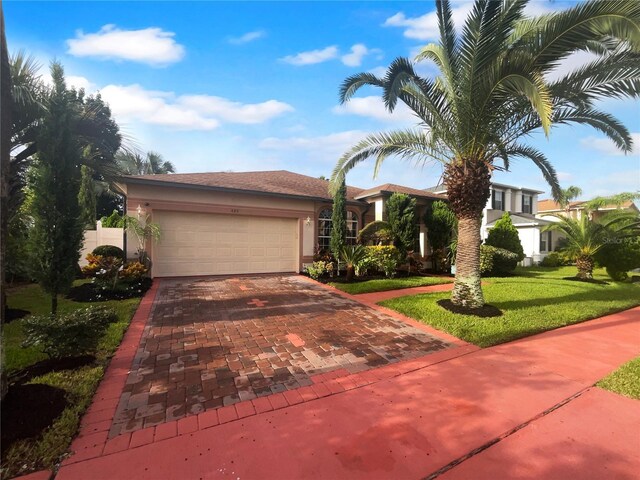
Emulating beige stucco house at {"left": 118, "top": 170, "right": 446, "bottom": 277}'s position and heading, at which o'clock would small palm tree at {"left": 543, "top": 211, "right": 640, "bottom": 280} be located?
The small palm tree is roughly at 9 o'clock from the beige stucco house.

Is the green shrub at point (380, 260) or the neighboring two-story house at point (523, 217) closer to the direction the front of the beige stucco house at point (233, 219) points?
the green shrub

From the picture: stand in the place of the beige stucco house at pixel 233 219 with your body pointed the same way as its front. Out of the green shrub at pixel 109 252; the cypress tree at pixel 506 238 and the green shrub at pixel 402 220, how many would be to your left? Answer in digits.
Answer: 2

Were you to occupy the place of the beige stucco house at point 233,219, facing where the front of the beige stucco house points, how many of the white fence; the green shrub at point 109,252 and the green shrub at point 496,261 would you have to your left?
1

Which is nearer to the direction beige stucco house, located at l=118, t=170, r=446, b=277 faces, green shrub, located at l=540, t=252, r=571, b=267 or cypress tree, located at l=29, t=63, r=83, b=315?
the cypress tree

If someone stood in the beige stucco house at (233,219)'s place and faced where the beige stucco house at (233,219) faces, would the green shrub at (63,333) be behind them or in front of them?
in front

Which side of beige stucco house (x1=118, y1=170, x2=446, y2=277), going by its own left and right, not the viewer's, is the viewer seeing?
front

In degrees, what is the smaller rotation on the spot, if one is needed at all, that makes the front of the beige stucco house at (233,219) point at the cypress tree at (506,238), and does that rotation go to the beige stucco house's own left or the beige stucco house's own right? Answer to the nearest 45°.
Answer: approximately 90° to the beige stucco house's own left

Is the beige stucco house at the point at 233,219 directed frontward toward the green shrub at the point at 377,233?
no

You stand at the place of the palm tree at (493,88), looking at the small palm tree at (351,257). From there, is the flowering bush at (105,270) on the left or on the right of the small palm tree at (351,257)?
left

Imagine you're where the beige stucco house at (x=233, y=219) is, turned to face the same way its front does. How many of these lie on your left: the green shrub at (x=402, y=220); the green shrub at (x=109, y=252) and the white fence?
1

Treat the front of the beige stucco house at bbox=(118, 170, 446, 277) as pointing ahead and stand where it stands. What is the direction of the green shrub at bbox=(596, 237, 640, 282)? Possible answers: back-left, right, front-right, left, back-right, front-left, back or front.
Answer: left

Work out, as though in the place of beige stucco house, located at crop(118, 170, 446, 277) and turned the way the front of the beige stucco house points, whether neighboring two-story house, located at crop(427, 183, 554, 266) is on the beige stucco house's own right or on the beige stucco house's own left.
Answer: on the beige stucco house's own left

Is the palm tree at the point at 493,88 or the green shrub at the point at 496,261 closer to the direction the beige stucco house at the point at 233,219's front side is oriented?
the palm tree

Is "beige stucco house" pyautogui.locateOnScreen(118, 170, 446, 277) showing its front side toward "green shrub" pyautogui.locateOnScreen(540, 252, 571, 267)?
no

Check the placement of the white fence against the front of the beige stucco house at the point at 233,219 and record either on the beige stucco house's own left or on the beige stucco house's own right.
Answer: on the beige stucco house's own right
